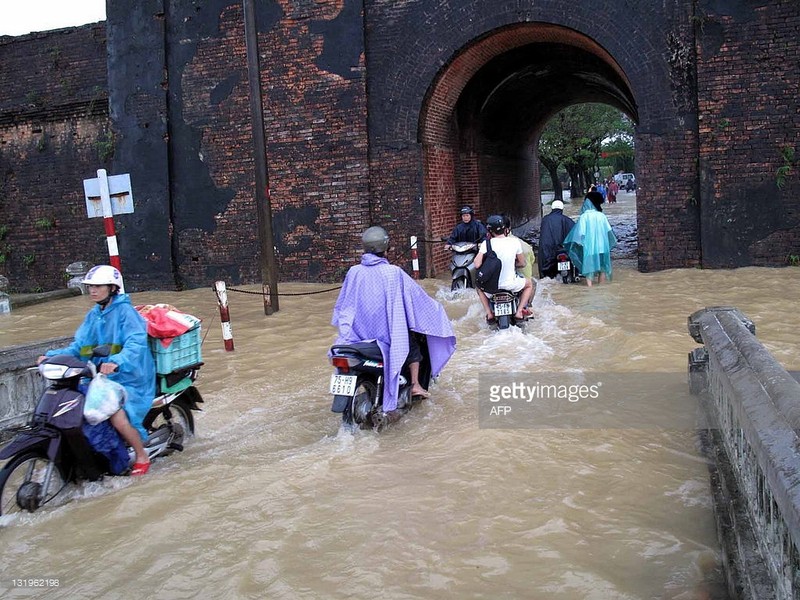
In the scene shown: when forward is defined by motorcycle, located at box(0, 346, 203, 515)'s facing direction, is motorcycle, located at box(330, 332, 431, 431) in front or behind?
behind

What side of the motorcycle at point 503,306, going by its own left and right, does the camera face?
back

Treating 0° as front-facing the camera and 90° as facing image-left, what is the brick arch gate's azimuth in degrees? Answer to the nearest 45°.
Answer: approximately 0°

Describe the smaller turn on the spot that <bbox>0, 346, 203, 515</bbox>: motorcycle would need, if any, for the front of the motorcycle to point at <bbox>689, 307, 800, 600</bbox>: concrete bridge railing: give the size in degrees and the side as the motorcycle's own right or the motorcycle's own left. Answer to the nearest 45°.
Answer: approximately 90° to the motorcycle's own left

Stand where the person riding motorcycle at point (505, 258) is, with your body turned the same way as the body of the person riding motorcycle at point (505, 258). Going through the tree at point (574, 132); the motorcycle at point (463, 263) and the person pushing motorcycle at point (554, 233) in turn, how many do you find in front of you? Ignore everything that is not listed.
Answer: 3

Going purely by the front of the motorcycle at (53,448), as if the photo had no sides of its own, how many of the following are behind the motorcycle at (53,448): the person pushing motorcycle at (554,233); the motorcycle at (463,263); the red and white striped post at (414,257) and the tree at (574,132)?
4

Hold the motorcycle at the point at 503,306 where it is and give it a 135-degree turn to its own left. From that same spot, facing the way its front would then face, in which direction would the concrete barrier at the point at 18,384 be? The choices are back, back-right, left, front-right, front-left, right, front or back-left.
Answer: front

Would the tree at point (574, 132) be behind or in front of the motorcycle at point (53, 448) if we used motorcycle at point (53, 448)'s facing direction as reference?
behind

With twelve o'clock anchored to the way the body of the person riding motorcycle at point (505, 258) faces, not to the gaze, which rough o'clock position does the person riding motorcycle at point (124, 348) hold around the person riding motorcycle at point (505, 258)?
the person riding motorcycle at point (124, 348) is roughly at 7 o'clock from the person riding motorcycle at point (505, 258).

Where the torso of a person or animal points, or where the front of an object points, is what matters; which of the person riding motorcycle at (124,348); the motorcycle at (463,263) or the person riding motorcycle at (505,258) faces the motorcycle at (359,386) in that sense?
the motorcycle at (463,263)

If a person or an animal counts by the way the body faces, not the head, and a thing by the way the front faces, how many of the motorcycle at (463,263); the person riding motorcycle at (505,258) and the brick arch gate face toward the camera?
2

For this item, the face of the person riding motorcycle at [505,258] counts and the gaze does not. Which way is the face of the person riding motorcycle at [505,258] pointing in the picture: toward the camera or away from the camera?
away from the camera

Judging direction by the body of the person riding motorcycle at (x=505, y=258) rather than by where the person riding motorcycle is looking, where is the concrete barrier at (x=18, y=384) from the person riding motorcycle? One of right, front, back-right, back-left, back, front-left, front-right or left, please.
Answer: back-left

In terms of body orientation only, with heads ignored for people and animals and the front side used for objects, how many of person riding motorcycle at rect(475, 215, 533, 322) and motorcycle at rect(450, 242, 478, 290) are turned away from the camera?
1

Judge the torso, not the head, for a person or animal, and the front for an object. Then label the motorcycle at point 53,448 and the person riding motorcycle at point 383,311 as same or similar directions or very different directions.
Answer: very different directions

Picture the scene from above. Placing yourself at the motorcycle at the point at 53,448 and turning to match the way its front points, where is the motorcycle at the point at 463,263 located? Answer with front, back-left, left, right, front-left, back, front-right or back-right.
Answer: back
